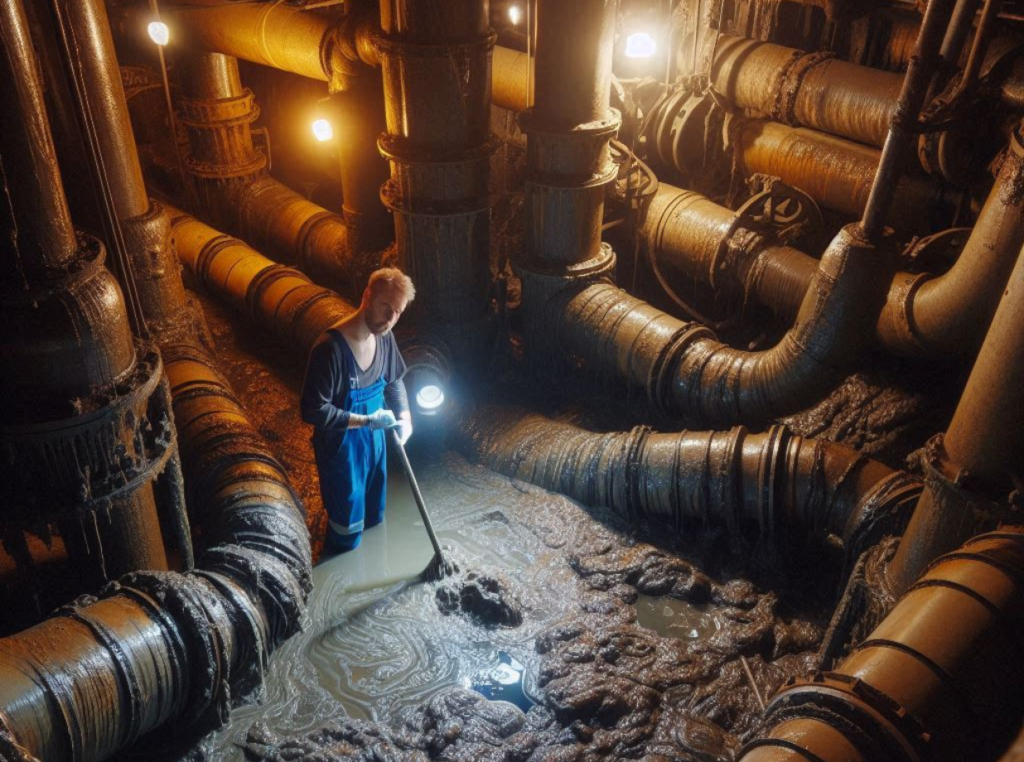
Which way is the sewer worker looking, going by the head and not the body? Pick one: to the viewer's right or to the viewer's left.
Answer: to the viewer's right

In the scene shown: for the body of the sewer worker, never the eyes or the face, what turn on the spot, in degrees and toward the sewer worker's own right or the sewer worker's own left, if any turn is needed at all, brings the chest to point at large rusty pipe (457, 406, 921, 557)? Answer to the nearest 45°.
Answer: approximately 45° to the sewer worker's own left

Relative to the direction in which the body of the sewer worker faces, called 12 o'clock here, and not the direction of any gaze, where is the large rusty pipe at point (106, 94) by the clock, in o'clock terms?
The large rusty pipe is roughly at 6 o'clock from the sewer worker.

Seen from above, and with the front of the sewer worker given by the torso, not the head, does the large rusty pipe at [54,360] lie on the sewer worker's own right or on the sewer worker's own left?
on the sewer worker's own right

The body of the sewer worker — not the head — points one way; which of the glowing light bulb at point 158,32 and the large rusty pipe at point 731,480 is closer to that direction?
the large rusty pipe

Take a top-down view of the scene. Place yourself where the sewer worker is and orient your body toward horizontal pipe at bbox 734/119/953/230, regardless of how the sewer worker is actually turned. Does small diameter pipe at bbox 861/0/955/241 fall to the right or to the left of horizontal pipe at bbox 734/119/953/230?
right

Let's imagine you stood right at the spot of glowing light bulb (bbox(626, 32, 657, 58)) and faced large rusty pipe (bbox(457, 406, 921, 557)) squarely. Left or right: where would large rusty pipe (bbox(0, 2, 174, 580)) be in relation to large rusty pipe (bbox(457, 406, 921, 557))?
right

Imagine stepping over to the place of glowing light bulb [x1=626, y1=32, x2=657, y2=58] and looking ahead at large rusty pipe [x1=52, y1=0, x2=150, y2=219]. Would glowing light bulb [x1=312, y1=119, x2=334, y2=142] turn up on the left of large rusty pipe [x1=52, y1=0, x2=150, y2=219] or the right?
right

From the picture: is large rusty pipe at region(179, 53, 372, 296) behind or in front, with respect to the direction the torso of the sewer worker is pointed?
behind

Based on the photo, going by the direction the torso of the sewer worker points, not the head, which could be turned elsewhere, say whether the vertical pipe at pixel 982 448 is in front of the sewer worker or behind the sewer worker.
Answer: in front

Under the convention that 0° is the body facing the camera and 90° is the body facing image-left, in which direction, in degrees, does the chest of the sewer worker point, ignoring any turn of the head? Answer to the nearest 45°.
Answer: approximately 315°

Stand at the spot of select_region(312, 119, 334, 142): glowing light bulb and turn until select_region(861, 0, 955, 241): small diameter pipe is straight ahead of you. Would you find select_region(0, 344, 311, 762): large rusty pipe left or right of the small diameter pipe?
right

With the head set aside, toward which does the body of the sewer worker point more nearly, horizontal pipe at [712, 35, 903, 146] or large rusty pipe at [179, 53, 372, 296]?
the horizontal pipe

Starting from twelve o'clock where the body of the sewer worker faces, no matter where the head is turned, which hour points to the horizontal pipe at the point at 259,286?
The horizontal pipe is roughly at 7 o'clock from the sewer worker.
